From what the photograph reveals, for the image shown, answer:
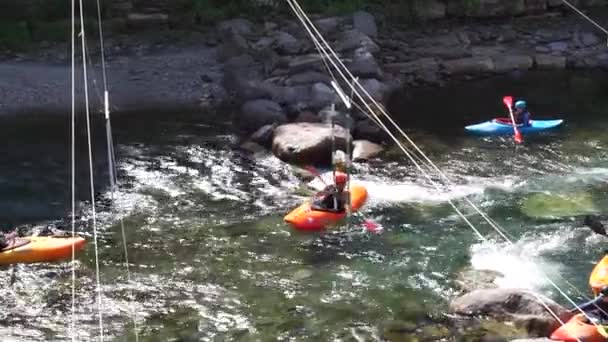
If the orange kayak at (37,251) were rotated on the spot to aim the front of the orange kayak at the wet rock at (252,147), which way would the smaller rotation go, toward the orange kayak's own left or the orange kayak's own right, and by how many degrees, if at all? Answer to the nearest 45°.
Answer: approximately 45° to the orange kayak's own left

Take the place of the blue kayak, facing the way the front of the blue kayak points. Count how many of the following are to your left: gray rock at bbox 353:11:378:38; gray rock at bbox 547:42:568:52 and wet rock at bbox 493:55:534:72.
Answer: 0

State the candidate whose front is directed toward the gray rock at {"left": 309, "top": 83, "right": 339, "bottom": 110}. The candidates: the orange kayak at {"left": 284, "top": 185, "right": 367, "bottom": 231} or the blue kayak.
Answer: the blue kayak

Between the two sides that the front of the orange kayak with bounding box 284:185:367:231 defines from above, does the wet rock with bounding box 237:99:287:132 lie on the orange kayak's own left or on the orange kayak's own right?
on the orange kayak's own right

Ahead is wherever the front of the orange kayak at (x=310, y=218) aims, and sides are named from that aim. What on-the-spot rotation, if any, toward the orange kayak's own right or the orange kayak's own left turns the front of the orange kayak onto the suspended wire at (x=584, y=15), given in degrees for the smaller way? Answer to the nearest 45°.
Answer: approximately 180°

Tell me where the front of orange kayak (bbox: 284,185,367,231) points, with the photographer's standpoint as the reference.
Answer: facing the viewer and to the left of the viewer

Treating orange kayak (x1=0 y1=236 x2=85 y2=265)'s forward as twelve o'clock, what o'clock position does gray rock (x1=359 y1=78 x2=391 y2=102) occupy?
The gray rock is roughly at 11 o'clock from the orange kayak.

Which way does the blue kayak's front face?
to the viewer's left

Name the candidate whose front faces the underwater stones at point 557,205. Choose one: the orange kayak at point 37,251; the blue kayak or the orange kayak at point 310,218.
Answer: the orange kayak at point 37,251

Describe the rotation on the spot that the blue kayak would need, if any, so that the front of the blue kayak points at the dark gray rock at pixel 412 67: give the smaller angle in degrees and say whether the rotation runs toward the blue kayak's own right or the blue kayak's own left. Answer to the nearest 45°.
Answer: approximately 45° to the blue kayak's own right

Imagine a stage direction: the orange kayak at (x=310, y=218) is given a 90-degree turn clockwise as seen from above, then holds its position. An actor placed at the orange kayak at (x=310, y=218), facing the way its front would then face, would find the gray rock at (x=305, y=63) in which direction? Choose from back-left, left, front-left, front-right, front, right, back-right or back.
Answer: front-right

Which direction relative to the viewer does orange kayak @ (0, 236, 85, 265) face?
to the viewer's right

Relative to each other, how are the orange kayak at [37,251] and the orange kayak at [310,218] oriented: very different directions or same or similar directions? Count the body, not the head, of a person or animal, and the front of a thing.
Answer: very different directions

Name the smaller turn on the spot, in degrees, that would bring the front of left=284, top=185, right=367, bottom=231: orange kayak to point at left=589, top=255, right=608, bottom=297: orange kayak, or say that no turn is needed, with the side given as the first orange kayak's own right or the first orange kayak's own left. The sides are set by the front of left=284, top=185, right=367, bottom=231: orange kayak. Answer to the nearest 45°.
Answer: approximately 90° to the first orange kayak's own left

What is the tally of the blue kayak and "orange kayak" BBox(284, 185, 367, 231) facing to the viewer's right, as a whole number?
0

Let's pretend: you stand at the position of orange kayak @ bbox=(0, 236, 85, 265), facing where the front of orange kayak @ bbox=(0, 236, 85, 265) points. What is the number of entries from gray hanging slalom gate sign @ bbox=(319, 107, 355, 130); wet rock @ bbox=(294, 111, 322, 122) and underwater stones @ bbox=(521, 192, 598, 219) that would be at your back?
0

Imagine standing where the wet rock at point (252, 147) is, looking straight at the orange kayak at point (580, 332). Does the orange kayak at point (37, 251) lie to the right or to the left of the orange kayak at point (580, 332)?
right

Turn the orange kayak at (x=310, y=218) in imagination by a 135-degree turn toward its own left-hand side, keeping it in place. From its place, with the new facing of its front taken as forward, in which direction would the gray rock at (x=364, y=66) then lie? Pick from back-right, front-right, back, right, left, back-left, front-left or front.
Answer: left

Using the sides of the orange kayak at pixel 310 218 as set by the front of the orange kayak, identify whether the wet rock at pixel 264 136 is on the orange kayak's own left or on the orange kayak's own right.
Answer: on the orange kayak's own right

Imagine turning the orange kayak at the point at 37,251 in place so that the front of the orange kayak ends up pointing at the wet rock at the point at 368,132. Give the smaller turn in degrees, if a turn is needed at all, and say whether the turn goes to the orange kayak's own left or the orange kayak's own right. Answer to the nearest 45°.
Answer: approximately 45° to the orange kayak's own left

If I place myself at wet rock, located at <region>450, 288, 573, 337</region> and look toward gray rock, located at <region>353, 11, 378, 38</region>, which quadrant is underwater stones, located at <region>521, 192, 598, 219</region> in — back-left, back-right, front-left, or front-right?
front-right

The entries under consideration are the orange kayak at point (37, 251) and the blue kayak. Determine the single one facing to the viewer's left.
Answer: the blue kayak
